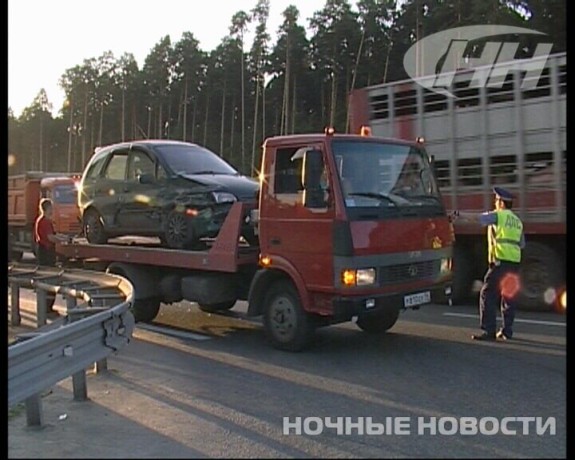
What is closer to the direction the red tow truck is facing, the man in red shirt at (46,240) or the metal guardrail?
the metal guardrail

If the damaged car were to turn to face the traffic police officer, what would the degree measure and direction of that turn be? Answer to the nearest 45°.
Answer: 0° — it already faces them

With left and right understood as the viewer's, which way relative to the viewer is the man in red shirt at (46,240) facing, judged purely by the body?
facing to the right of the viewer

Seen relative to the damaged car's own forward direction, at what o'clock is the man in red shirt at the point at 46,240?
The man in red shirt is roughly at 6 o'clock from the damaged car.

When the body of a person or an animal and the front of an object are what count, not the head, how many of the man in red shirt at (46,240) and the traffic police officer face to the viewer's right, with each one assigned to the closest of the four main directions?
1

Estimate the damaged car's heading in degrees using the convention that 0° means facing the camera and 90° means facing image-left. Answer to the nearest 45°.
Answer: approximately 315°

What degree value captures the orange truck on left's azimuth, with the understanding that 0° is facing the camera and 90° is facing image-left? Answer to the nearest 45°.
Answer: approximately 315°

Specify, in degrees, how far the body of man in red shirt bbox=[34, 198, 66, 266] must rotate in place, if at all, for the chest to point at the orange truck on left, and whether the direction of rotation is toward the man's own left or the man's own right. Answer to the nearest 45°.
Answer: approximately 90° to the man's own left

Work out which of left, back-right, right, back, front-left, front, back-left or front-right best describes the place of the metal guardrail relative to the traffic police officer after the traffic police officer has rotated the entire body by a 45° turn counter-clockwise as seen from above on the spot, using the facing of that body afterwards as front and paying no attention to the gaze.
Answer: front-left

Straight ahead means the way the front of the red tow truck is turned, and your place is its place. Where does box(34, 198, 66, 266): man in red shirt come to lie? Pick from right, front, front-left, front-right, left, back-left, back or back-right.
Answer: back

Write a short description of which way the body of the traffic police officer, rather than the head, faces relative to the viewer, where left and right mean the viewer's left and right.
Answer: facing away from the viewer and to the left of the viewer

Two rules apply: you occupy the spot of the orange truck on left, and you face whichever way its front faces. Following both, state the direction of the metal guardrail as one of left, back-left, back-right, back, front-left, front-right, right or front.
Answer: front-right

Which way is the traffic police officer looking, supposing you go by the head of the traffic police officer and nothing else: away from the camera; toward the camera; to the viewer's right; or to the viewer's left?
to the viewer's left

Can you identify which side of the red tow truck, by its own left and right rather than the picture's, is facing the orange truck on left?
back

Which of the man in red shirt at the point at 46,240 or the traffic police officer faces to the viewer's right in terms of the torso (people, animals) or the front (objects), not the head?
the man in red shirt
